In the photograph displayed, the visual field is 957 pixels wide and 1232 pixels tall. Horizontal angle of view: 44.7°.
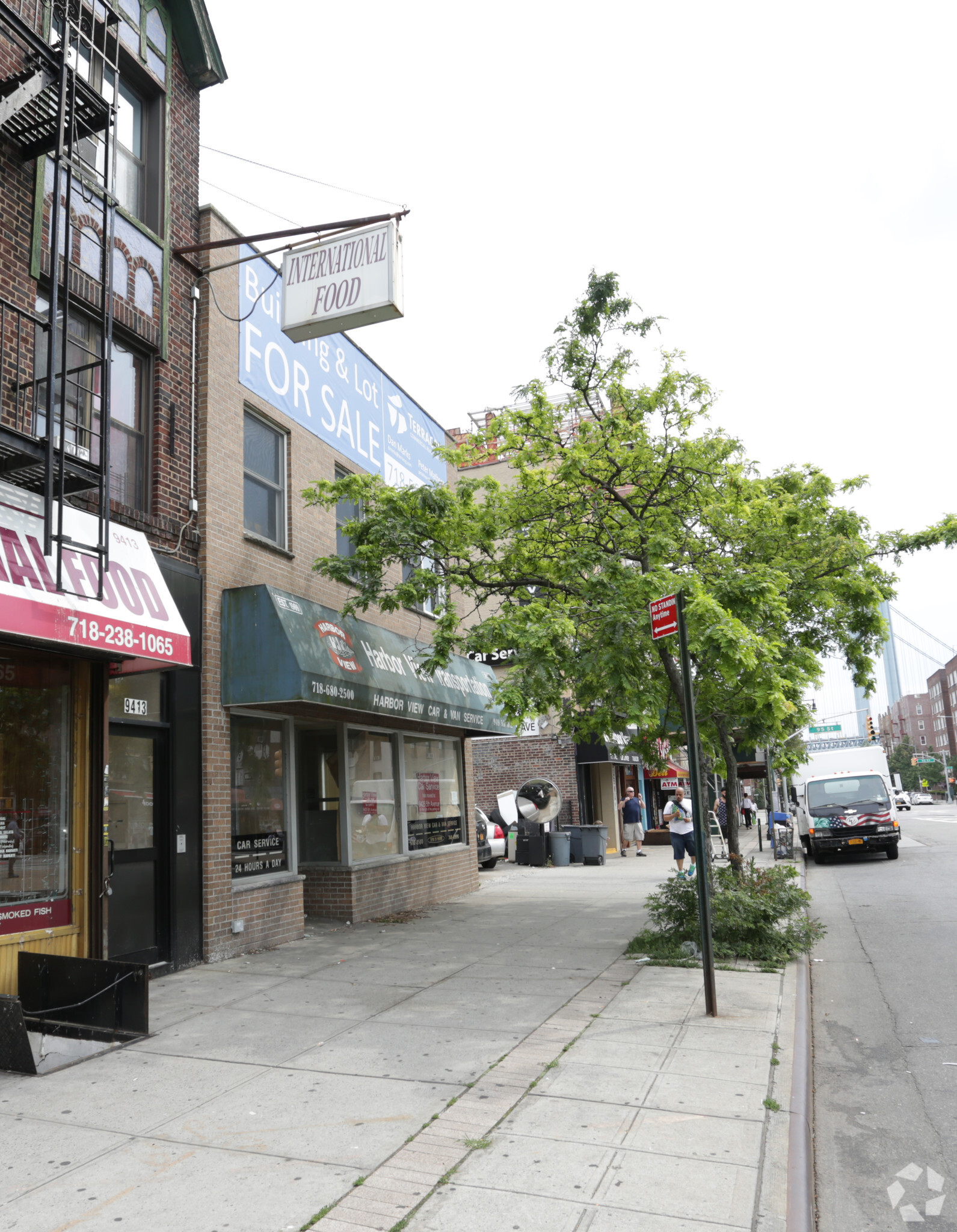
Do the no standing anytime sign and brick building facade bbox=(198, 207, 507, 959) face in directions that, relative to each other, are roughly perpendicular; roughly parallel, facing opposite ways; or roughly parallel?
roughly perpendicular

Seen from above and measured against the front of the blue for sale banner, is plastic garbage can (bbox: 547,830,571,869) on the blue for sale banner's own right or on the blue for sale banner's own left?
on the blue for sale banner's own left

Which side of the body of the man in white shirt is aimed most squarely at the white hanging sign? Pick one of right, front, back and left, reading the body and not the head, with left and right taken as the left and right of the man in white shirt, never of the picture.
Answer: front

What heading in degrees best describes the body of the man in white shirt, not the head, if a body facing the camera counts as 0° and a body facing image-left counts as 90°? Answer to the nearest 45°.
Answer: approximately 0°

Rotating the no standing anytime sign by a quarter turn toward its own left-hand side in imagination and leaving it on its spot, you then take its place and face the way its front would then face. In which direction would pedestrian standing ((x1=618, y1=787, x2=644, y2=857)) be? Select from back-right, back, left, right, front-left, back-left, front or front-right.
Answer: back-left

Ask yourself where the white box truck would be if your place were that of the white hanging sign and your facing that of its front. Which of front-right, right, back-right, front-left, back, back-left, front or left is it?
back

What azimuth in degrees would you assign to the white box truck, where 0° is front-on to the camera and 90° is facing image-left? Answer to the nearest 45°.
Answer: approximately 0°

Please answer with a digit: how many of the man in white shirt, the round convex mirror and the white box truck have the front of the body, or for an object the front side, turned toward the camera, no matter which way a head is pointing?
3

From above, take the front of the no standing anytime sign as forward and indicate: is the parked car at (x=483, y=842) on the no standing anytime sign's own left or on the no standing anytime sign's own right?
on the no standing anytime sign's own right

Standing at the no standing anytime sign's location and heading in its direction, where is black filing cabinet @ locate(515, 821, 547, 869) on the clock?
The black filing cabinet is roughly at 4 o'clock from the no standing anytime sign.
